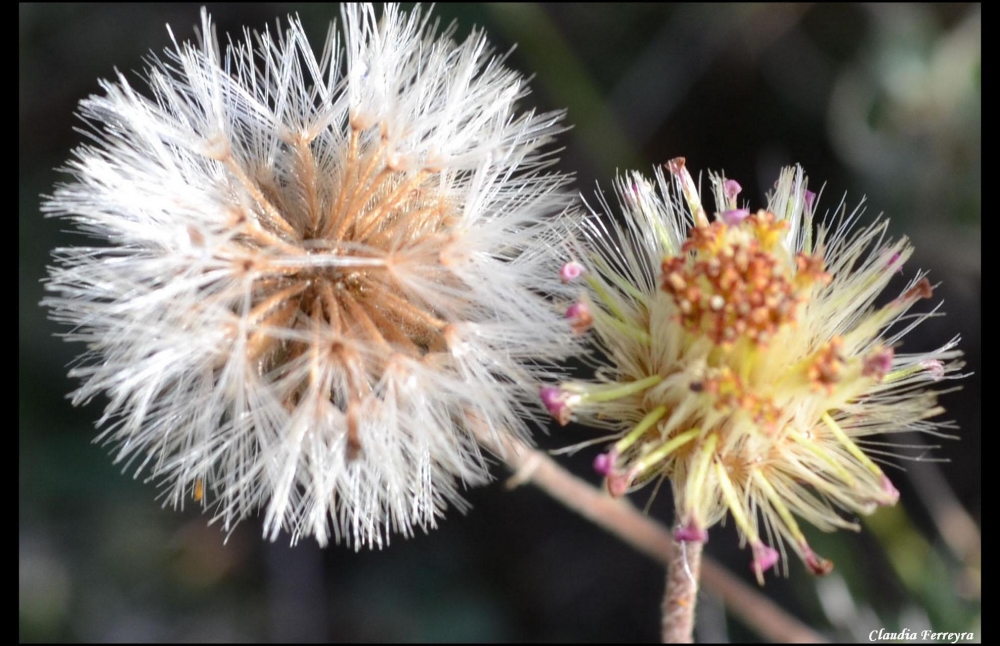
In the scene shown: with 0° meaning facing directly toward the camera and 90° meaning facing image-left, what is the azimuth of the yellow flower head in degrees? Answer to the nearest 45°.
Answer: approximately 0°

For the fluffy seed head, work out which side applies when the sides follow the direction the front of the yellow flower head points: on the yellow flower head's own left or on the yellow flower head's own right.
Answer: on the yellow flower head's own right
